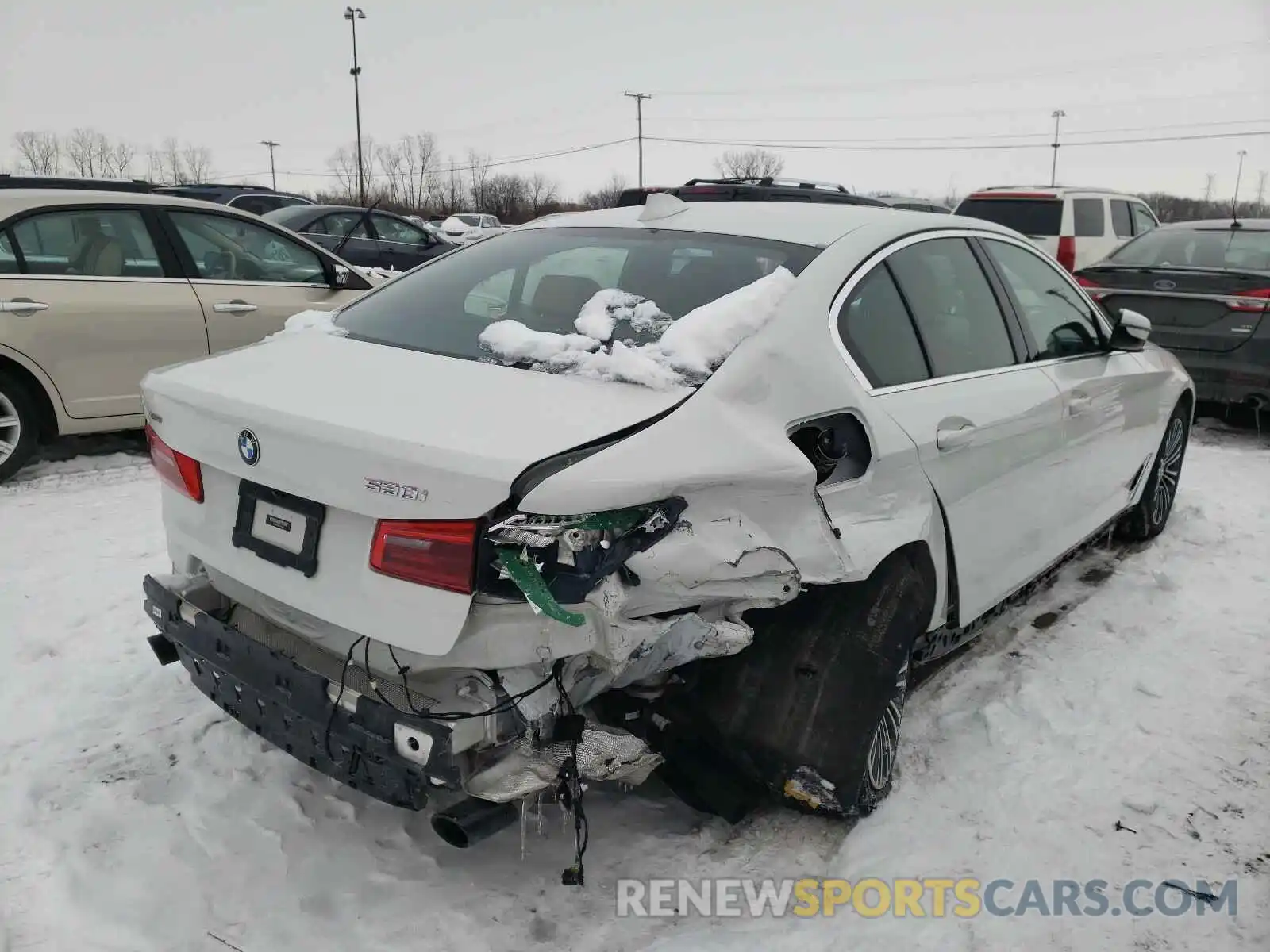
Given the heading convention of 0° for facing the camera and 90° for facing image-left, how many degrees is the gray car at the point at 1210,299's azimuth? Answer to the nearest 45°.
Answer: approximately 225°

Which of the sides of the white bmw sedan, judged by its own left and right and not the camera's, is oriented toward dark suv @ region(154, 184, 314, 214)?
left

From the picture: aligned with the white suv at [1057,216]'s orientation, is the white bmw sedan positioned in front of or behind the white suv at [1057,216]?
behind

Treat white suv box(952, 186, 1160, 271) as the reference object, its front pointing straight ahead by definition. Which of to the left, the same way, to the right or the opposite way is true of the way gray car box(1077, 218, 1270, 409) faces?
the same way

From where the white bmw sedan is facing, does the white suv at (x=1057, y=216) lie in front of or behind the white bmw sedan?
in front

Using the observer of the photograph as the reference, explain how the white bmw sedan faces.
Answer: facing away from the viewer and to the right of the viewer

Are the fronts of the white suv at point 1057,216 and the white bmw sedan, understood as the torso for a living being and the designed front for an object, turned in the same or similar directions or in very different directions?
same or similar directions

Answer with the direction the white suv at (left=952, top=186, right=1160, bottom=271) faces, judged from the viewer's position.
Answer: facing away from the viewer and to the right of the viewer

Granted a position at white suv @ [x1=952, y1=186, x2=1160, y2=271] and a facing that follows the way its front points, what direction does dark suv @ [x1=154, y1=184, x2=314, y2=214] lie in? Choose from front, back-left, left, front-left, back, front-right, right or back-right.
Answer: back-left

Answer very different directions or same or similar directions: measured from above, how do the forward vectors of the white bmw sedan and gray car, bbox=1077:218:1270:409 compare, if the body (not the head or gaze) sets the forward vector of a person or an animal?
same or similar directions

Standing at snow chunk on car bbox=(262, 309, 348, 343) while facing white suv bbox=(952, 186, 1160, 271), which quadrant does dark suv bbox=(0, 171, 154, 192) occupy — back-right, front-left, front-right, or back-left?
front-left

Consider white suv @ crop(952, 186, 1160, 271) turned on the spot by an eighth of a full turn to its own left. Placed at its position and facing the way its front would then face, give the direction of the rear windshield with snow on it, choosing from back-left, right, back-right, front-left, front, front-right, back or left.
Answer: back

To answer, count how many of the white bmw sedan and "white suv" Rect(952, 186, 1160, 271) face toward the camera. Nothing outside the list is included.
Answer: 0

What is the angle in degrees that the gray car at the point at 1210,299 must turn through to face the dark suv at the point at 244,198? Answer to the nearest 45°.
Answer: approximately 135° to its left

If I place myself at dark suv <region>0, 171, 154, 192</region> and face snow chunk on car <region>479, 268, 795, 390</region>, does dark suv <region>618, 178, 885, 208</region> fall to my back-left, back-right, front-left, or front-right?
front-left
